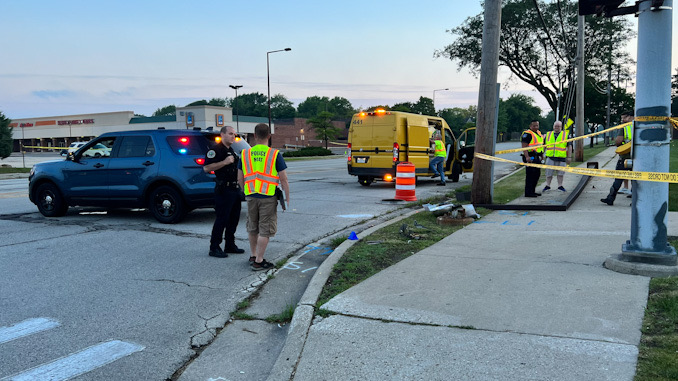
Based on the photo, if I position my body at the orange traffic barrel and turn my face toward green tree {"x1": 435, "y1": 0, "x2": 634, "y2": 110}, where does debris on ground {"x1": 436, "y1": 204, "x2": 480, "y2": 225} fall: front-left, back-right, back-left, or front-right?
back-right

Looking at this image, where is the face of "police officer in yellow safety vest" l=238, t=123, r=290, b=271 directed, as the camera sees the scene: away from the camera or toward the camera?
away from the camera

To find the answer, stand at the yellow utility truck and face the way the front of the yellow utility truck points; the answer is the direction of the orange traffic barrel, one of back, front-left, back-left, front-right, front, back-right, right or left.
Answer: back-right

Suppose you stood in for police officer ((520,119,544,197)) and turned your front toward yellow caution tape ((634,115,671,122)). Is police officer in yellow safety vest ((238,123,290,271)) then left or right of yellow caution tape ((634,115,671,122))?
right

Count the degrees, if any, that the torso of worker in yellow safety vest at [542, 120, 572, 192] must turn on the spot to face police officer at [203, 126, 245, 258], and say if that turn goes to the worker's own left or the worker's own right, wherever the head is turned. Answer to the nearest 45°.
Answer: approximately 45° to the worker's own right

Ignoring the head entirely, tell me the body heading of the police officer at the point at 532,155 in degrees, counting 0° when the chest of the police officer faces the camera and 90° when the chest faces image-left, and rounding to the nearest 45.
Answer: approximately 315°

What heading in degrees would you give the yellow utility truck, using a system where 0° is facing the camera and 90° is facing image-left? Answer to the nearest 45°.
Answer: approximately 225°

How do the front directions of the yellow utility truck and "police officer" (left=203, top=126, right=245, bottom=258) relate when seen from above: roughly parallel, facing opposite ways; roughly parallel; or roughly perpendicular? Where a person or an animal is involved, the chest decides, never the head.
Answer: roughly perpendicular

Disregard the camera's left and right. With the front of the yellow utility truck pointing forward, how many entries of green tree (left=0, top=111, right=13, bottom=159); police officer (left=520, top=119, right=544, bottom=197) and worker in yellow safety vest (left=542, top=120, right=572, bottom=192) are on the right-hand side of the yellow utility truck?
2

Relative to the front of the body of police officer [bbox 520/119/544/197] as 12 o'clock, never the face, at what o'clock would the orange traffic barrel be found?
The orange traffic barrel is roughly at 4 o'clock from the police officer.
